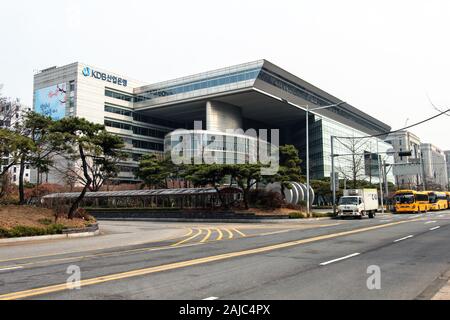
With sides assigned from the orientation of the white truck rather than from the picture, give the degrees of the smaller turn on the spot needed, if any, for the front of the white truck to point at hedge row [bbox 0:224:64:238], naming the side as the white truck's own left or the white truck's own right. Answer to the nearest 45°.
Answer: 0° — it already faces it

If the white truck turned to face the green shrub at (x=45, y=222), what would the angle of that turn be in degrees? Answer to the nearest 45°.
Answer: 0° — it already faces it

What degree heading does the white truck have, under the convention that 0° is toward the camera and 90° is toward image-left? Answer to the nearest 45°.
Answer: approximately 45°

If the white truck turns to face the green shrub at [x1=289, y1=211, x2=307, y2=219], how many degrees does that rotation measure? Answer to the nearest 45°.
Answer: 0° — it already faces it

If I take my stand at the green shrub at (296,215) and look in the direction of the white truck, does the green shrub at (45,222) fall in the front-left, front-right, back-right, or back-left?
back-right
